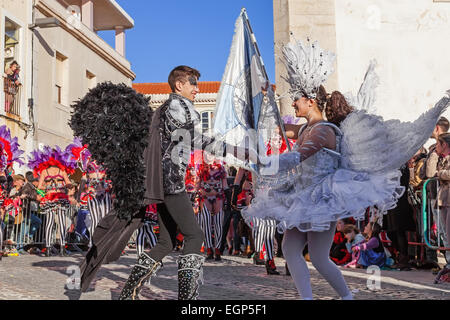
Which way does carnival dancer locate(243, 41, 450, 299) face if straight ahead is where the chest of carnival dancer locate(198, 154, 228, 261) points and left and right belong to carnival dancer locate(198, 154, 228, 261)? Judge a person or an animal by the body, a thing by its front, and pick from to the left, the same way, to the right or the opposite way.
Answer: to the right

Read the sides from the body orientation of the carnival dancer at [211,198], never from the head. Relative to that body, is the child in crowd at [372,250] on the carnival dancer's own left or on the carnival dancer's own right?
on the carnival dancer's own left

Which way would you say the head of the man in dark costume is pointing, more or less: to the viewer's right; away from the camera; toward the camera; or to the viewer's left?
to the viewer's right

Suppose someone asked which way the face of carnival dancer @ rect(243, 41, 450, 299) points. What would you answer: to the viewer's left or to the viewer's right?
to the viewer's left

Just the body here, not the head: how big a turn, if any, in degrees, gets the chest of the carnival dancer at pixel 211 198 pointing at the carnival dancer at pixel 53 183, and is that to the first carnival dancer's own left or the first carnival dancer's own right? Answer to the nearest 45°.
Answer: approximately 90° to the first carnival dancer's own right

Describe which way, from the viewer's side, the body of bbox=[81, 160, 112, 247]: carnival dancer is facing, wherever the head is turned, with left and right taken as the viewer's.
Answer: facing the viewer

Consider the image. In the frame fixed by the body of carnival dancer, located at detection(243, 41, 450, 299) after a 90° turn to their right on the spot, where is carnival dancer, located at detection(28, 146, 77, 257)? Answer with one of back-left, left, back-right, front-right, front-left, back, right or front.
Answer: front-left

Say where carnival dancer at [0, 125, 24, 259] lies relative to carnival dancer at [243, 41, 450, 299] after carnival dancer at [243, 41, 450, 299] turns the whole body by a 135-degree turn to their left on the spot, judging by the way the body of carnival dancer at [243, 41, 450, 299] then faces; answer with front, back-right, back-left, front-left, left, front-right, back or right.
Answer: back

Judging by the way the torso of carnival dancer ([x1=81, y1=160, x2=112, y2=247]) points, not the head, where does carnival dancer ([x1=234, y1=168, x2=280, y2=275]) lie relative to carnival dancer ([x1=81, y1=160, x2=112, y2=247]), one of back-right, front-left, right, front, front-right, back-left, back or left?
left

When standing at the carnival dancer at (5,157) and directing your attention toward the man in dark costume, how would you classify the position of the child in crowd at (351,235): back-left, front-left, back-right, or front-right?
front-left

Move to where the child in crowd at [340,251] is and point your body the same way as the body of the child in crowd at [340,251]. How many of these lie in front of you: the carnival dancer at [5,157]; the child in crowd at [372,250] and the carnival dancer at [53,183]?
2
